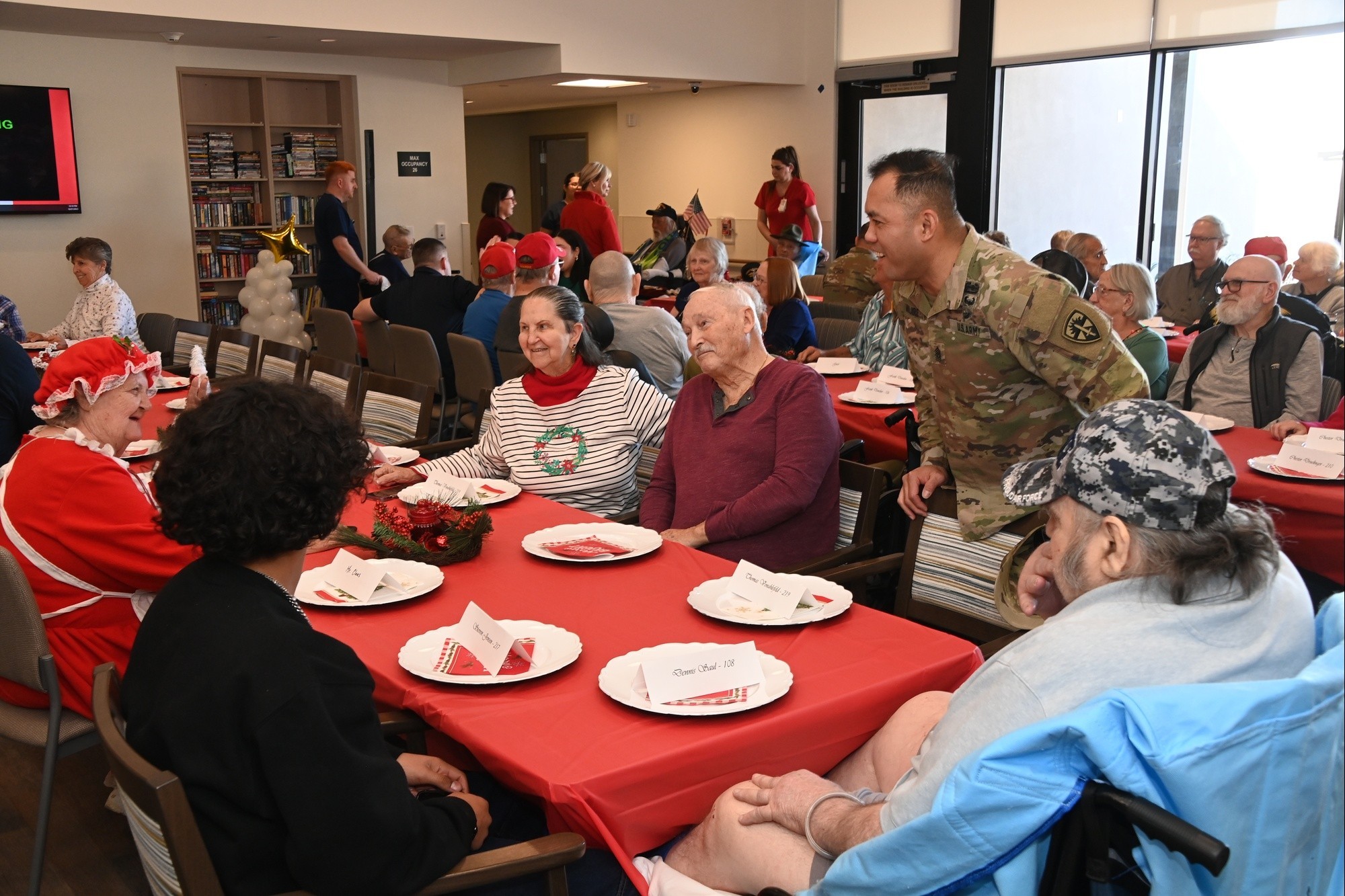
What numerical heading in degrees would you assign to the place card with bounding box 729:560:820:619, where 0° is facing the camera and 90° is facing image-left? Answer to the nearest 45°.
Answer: approximately 45°

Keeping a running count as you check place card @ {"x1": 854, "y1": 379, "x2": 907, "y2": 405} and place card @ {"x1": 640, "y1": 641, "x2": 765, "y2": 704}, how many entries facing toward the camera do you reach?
2

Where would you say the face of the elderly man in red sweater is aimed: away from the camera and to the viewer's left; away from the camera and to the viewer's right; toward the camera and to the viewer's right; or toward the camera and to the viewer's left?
toward the camera and to the viewer's left

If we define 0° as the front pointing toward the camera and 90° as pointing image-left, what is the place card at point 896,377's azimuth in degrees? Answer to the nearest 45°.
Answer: approximately 0°

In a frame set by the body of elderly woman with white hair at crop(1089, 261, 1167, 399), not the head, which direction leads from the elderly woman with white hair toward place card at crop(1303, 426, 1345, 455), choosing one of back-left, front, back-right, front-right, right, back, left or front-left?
left

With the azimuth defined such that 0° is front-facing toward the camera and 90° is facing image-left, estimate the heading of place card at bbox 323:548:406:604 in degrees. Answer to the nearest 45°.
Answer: approximately 45°

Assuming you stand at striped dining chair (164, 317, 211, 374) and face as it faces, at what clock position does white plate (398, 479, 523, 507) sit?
The white plate is roughly at 10 o'clock from the striped dining chair.

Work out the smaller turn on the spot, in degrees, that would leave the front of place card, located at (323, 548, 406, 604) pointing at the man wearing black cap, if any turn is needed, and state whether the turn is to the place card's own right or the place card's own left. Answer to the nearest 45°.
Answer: approximately 135° to the place card's own right

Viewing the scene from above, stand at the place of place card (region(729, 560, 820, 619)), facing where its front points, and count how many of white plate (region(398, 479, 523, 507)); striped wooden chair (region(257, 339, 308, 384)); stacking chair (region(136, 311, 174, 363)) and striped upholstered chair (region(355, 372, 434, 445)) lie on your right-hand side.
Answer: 4

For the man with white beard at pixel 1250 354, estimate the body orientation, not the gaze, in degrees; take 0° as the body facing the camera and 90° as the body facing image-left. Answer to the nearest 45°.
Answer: approximately 45°

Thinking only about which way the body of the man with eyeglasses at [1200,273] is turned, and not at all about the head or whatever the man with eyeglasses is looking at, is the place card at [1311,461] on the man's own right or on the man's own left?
on the man's own left

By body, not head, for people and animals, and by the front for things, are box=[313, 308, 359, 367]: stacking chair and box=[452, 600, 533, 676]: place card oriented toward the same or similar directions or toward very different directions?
very different directions

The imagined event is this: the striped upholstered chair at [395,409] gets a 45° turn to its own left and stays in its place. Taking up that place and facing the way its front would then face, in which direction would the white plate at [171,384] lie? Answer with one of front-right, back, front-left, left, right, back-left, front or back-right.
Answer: back-right
